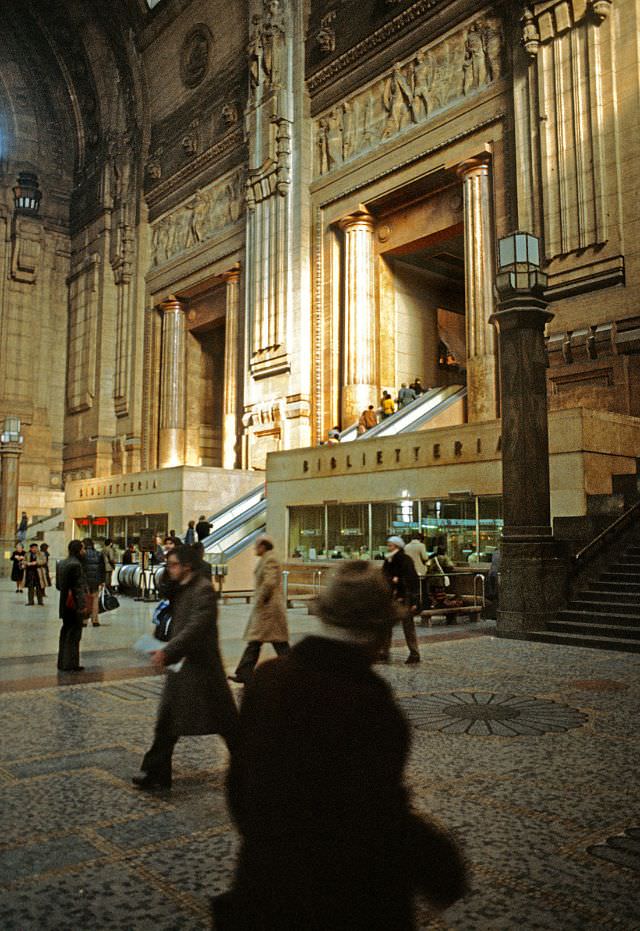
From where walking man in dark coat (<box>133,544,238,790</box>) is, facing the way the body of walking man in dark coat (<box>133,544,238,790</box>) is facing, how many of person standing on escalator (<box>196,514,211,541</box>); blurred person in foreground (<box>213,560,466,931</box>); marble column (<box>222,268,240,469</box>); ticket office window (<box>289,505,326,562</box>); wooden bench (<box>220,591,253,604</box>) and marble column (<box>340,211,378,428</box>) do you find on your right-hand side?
5

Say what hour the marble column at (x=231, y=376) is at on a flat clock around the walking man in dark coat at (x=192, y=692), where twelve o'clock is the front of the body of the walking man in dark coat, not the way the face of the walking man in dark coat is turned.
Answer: The marble column is roughly at 3 o'clock from the walking man in dark coat.

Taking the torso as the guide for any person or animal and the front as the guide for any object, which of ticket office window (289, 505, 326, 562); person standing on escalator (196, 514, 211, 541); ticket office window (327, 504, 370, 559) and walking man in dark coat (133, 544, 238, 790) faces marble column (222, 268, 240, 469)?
the person standing on escalator

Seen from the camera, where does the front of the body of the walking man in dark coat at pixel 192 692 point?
to the viewer's left

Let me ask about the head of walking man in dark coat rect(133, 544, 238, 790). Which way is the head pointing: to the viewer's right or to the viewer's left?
to the viewer's left

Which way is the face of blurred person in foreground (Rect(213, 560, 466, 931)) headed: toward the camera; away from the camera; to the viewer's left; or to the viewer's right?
away from the camera

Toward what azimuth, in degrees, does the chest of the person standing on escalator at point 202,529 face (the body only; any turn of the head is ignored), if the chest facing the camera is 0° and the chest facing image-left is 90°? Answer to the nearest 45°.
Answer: approximately 180°

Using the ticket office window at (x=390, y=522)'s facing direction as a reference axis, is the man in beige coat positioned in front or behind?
in front

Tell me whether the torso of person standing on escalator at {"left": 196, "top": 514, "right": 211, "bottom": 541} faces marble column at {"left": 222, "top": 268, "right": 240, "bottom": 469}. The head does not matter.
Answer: yes

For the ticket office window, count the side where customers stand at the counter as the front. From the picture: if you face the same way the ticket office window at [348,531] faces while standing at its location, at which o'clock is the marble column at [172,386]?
The marble column is roughly at 5 o'clock from the ticket office window.
